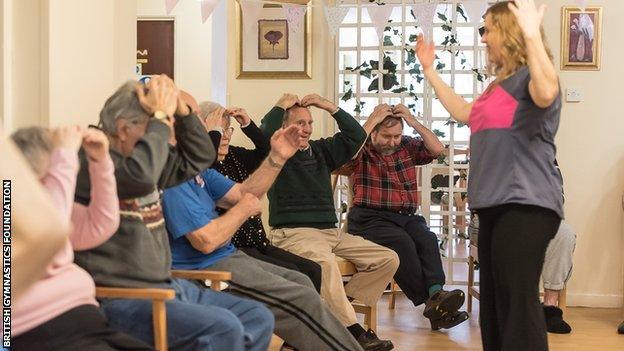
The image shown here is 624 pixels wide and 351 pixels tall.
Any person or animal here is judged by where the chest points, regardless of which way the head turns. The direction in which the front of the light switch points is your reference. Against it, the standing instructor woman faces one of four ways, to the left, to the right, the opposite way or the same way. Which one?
to the right

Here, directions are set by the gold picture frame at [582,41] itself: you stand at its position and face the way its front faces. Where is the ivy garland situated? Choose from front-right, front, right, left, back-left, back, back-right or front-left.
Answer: right

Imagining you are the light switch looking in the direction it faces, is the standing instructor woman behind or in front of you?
in front

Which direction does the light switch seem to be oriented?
toward the camera

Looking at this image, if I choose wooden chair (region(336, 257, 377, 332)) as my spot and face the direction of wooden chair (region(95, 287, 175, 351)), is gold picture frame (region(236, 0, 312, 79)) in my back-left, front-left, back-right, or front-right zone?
back-right

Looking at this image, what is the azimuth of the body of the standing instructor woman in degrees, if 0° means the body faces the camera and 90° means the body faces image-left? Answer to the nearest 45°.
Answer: approximately 90°

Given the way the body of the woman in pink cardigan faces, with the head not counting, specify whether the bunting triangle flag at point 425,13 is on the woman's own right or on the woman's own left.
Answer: on the woman's own left

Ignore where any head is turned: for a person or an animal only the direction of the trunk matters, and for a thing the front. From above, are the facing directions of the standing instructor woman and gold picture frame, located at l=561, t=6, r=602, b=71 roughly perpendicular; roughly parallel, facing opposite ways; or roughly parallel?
roughly perpendicular

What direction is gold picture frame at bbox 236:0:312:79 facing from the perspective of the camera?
toward the camera

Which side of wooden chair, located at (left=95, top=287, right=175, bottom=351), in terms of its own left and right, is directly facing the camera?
right

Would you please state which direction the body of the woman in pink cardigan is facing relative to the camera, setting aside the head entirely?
to the viewer's right

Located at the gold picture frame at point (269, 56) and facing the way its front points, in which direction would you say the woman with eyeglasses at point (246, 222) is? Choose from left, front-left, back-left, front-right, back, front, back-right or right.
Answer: front
